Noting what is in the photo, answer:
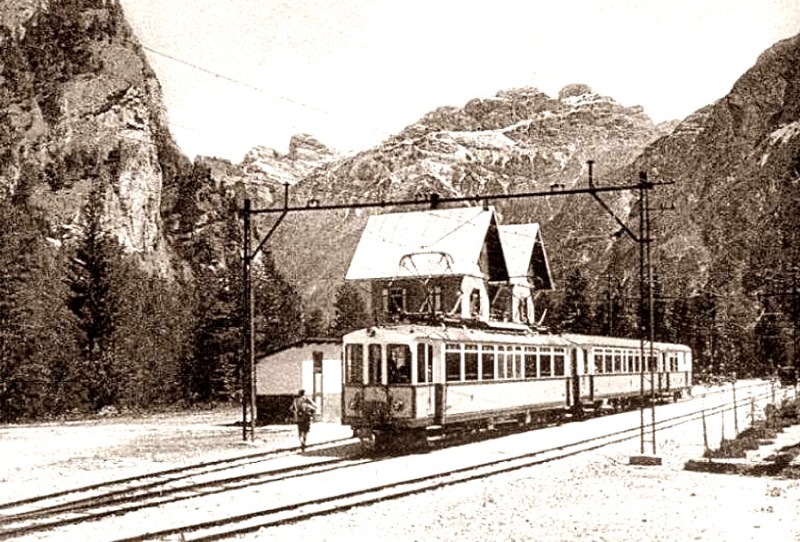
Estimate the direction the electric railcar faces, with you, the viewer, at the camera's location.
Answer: facing the viewer and to the left of the viewer

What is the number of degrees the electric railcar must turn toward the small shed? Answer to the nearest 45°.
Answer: approximately 90° to its right

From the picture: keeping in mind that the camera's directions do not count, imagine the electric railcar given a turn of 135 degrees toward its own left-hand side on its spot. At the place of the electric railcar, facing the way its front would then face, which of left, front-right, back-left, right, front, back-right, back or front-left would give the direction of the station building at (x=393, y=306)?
left

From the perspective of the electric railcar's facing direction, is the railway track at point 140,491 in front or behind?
in front

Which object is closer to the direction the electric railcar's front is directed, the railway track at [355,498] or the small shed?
the railway track

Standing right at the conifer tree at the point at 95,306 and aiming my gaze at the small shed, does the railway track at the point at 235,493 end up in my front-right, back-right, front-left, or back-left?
front-right
